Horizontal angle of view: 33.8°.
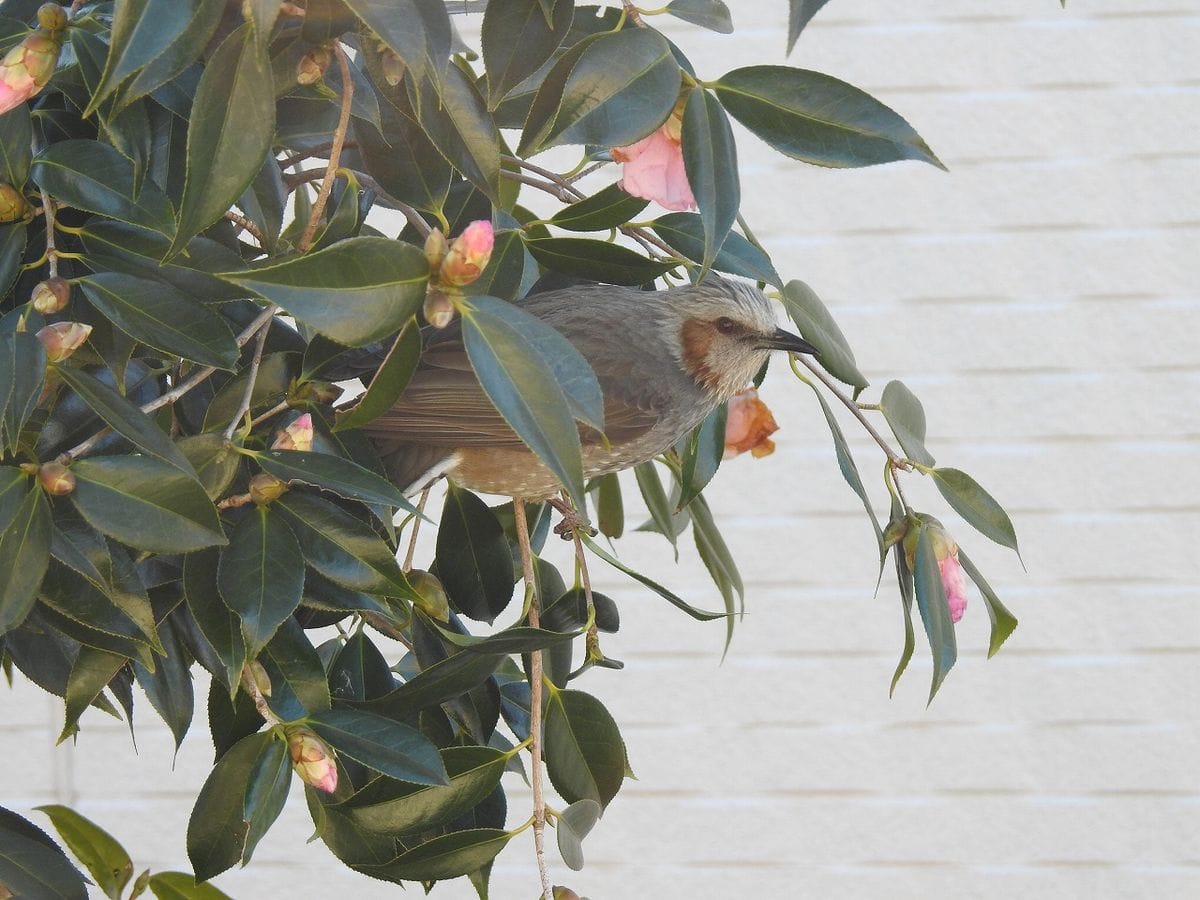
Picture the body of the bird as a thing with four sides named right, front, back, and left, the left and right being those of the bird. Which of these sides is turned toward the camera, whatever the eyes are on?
right
